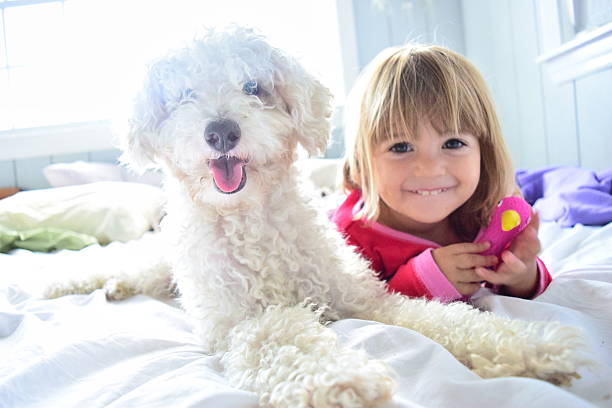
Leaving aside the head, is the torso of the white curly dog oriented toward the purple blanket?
no

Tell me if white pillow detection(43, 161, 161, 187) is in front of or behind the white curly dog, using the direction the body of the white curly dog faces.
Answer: behind

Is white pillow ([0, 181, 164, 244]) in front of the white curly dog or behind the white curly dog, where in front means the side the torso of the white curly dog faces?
behind

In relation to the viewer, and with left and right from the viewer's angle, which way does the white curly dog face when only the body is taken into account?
facing the viewer and to the right of the viewer
